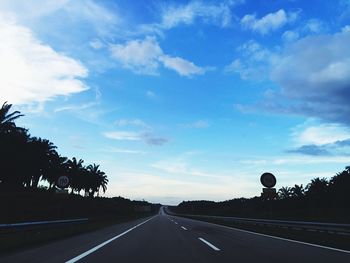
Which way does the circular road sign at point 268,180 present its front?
away from the camera
